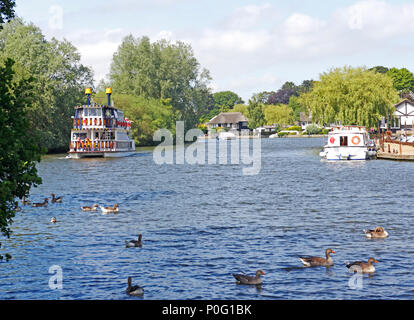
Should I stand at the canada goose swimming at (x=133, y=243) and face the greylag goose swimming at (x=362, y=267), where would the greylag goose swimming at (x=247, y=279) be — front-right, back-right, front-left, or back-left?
front-right

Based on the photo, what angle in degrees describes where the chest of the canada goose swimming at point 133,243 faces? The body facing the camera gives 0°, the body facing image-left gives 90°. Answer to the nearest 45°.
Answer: approximately 270°

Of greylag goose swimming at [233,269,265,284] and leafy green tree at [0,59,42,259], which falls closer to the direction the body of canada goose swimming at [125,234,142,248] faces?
the greylag goose swimming

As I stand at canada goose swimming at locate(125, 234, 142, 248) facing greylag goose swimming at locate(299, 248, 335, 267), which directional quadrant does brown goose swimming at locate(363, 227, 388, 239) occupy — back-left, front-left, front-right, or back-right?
front-left
